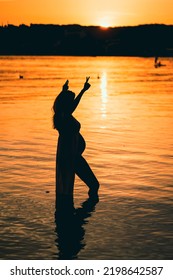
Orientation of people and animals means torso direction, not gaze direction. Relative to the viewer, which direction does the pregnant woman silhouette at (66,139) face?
to the viewer's right
